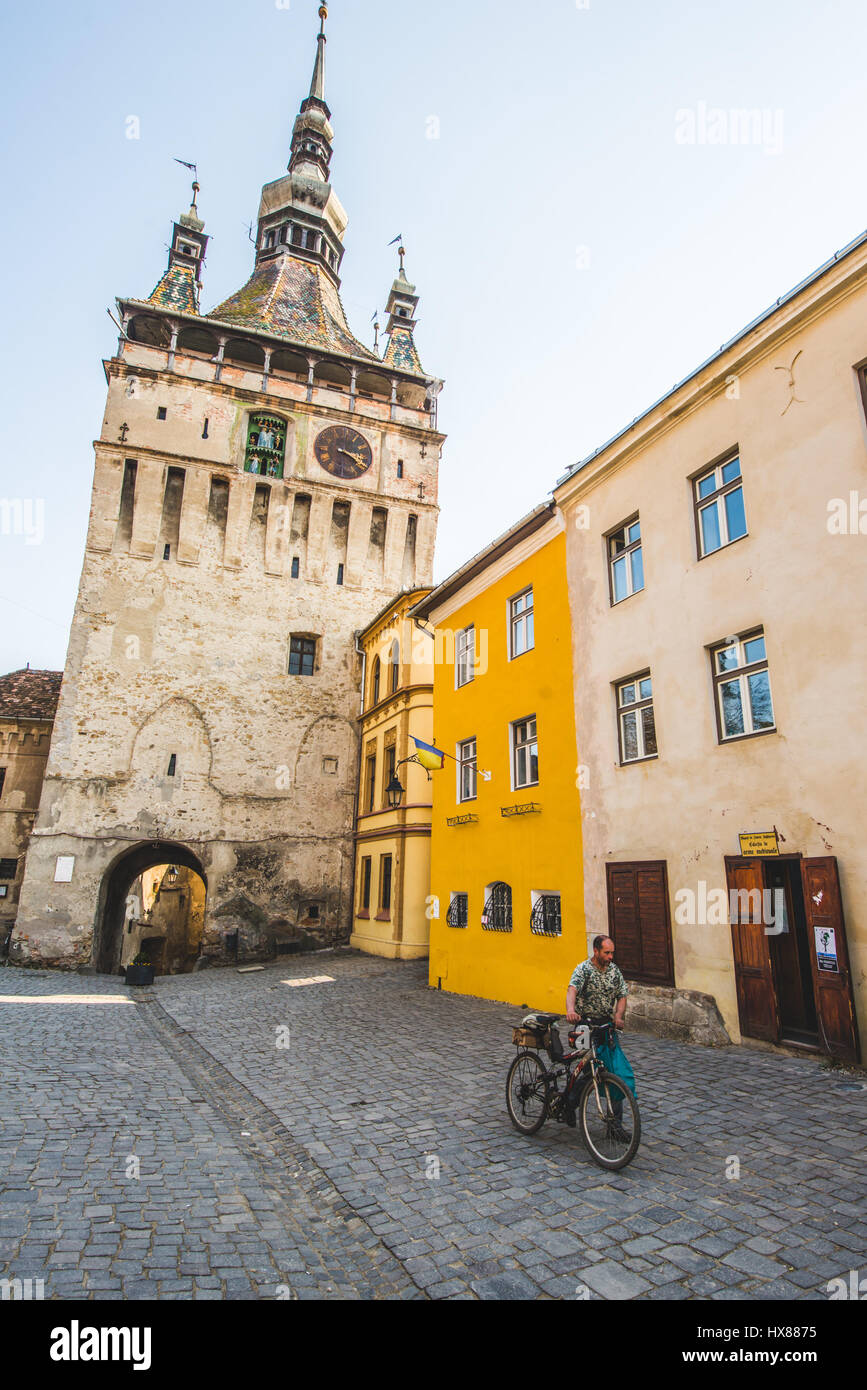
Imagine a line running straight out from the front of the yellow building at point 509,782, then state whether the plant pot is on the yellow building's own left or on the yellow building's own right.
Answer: on the yellow building's own right

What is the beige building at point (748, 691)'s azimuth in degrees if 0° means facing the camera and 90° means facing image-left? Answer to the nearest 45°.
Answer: approximately 45°

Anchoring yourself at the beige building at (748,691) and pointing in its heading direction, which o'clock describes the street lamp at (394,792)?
The street lamp is roughly at 3 o'clock from the beige building.

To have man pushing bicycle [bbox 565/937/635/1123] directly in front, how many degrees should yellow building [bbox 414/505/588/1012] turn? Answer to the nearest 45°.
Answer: approximately 45° to its left

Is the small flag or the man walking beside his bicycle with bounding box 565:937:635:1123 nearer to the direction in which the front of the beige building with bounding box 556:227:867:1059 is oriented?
the man walking beside his bicycle

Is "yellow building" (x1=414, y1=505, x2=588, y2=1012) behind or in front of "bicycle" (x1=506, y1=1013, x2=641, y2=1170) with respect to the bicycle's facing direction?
behind

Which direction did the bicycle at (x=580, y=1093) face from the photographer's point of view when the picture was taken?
facing the viewer and to the right of the viewer

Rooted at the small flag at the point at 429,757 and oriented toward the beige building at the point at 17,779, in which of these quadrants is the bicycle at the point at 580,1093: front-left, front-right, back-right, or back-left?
back-left

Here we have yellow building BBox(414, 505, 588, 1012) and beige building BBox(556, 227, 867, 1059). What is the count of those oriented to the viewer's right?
0

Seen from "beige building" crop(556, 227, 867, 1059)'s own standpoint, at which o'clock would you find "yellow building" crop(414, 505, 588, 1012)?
The yellow building is roughly at 3 o'clock from the beige building.
